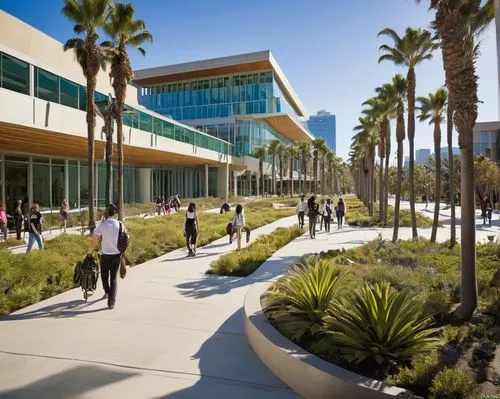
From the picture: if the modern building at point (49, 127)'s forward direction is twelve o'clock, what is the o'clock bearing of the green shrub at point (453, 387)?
The green shrub is roughly at 1 o'clock from the modern building.

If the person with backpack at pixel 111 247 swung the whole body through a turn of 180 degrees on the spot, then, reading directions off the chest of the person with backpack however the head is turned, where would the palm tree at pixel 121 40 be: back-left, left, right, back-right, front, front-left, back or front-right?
back

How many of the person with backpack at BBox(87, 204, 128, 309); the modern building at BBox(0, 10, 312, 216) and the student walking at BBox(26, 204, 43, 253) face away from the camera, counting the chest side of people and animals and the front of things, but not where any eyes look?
1

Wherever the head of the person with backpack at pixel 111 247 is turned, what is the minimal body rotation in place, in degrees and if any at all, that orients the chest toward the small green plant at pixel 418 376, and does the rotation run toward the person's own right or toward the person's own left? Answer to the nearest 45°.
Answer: approximately 135° to the person's own right

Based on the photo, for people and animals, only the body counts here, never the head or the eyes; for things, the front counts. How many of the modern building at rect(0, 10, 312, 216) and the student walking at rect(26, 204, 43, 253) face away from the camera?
0

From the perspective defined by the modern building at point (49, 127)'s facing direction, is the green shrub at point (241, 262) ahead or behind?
ahead

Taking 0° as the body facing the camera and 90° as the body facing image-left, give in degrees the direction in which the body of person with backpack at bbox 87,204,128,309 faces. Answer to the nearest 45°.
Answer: approximately 180°

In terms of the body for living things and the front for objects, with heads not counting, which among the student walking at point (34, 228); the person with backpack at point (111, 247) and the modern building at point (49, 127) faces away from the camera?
the person with backpack

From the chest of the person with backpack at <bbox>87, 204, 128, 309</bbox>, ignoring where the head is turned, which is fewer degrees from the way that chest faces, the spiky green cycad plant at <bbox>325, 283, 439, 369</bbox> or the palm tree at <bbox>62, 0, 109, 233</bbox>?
the palm tree

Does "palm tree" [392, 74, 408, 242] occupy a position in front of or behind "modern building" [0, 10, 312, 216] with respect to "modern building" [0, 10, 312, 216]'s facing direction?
in front

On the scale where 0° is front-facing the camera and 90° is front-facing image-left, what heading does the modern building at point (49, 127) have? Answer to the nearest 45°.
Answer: approximately 315°

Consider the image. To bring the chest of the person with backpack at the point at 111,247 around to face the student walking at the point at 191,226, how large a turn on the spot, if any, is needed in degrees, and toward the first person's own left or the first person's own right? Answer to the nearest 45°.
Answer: approximately 45° to the first person's own right
